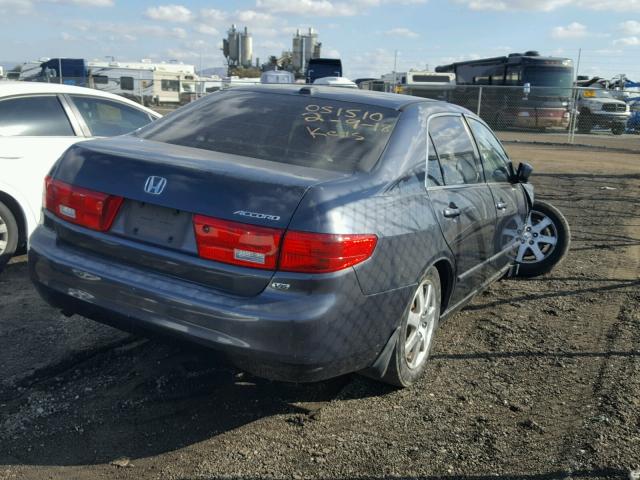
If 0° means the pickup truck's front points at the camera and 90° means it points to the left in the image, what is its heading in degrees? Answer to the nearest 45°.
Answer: approximately 315°

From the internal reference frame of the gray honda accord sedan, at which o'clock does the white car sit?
The white car is roughly at 9 o'clock from the gray honda accord sedan.

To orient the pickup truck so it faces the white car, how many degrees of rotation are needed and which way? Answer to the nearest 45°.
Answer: approximately 45° to its right

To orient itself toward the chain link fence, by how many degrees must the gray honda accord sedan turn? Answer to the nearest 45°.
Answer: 0° — it already faces it

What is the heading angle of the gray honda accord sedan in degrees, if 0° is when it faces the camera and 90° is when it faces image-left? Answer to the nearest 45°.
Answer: approximately 225°

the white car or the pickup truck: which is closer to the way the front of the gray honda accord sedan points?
the pickup truck
